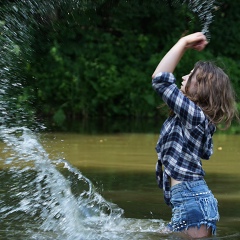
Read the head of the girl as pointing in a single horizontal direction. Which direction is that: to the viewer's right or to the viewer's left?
to the viewer's left

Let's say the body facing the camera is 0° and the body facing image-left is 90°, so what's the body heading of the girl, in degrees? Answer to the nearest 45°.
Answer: approximately 90°
